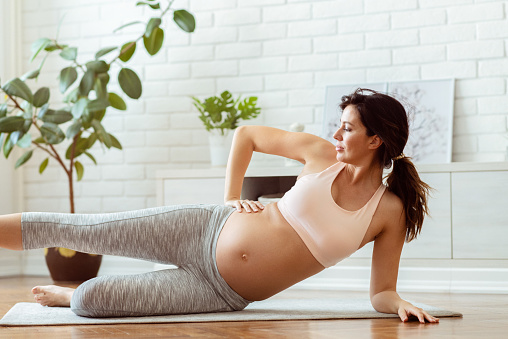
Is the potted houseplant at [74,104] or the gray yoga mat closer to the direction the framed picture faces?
the gray yoga mat

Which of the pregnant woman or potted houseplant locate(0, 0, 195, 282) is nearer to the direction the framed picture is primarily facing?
the pregnant woman

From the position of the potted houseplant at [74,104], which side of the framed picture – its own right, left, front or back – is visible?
right

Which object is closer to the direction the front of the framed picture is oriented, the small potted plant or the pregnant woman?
the pregnant woman

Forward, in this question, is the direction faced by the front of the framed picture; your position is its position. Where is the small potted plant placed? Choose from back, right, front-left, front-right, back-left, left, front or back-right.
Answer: right

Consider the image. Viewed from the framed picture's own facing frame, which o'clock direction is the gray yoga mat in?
The gray yoga mat is roughly at 1 o'clock from the framed picture.

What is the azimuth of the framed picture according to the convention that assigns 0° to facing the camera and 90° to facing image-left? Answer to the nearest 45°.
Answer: approximately 0°

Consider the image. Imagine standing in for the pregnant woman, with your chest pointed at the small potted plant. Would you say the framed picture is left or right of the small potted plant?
right

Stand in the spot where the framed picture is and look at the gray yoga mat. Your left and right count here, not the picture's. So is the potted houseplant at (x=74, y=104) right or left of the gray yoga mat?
right

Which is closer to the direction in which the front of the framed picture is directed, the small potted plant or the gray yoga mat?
the gray yoga mat
